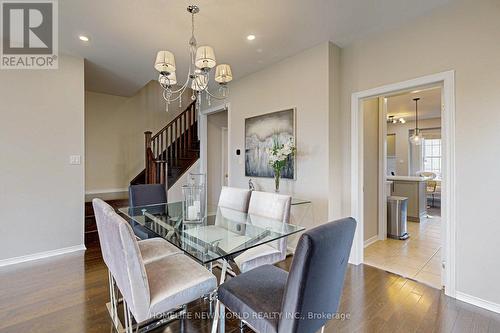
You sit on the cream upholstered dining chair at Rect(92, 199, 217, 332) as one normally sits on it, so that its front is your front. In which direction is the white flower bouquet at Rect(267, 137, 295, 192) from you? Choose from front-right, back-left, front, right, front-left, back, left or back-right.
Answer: front

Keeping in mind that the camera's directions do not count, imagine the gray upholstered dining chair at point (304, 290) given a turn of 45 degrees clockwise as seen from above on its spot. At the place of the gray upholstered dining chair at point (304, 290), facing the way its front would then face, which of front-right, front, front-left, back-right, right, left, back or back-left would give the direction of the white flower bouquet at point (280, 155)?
front

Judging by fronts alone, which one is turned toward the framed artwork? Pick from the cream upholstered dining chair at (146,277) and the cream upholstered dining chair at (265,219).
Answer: the cream upholstered dining chair at (146,277)

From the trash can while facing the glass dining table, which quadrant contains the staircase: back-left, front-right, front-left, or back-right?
front-right

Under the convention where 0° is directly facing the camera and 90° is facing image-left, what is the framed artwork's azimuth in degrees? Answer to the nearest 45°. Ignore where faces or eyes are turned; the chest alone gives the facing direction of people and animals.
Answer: approximately 45°

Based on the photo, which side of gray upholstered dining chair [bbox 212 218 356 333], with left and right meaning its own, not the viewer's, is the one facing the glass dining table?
front

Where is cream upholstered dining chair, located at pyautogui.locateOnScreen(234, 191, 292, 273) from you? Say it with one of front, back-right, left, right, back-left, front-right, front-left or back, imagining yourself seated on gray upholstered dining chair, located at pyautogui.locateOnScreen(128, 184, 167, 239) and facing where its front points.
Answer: front

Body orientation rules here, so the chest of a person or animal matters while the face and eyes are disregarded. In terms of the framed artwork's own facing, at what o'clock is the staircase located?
The staircase is roughly at 3 o'clock from the framed artwork.

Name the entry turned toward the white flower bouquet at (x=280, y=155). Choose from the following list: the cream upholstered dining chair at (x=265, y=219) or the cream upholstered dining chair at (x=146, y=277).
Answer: the cream upholstered dining chair at (x=146, y=277)

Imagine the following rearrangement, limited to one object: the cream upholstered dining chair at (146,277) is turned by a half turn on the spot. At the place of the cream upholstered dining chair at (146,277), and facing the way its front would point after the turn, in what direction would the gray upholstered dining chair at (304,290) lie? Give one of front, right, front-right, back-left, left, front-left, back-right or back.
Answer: left

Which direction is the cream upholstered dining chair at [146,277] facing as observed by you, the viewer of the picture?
facing away from the viewer and to the right of the viewer

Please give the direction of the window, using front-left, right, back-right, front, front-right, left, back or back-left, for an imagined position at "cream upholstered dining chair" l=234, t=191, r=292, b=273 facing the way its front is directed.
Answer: back

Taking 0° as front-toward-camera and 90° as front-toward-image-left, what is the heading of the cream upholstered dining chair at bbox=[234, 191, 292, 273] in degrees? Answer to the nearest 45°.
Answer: approximately 45°

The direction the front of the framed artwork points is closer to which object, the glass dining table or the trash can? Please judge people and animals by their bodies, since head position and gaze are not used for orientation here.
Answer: the glass dining table

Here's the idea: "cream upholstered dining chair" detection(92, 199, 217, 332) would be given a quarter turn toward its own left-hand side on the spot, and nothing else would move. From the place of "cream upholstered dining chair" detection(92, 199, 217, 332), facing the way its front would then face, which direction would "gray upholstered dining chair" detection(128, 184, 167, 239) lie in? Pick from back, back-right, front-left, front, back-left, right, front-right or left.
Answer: front-right

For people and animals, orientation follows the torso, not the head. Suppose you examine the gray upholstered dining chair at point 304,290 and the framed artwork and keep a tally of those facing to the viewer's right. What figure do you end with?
0

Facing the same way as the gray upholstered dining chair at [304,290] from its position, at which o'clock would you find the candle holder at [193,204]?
The candle holder is roughly at 12 o'clock from the gray upholstered dining chair.

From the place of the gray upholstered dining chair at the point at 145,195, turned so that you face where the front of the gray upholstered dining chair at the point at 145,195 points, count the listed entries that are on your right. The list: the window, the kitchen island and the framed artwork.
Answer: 0

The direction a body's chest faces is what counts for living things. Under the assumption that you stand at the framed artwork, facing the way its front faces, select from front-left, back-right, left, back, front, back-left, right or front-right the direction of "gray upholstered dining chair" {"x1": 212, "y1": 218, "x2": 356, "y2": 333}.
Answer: front-left

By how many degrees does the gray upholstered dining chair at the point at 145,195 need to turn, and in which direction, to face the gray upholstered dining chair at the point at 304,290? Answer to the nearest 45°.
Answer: approximately 45° to its right

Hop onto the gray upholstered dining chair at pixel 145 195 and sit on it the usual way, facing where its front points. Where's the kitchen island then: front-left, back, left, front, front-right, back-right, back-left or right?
front-left

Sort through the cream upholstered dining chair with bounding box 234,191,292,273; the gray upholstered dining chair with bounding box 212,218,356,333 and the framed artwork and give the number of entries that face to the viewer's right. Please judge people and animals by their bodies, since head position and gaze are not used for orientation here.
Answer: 0

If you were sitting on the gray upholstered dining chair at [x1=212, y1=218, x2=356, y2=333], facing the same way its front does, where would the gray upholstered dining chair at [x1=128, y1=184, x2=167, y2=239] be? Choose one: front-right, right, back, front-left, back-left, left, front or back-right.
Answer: front
